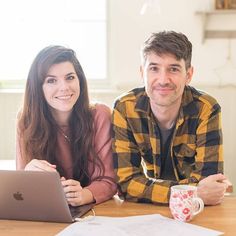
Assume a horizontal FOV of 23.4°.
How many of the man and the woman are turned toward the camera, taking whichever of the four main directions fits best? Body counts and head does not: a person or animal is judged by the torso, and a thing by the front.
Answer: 2

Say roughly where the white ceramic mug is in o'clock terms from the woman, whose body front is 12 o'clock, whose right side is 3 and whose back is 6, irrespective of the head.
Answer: The white ceramic mug is roughly at 11 o'clock from the woman.

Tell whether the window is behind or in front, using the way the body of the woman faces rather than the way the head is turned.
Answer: behind

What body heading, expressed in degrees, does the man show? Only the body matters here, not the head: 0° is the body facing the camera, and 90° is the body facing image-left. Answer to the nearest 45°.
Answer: approximately 0°
